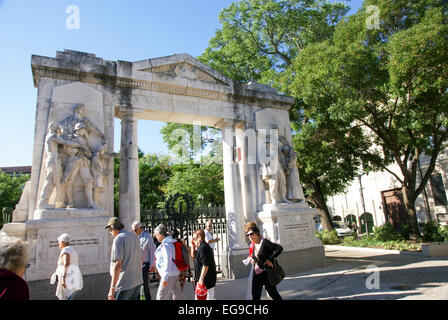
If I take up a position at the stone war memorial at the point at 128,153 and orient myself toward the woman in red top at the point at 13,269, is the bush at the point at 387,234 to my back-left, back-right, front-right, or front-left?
back-left

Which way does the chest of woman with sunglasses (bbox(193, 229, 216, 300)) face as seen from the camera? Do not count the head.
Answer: to the viewer's left

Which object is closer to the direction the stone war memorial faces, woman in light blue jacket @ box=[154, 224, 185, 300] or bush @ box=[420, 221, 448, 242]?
the woman in light blue jacket

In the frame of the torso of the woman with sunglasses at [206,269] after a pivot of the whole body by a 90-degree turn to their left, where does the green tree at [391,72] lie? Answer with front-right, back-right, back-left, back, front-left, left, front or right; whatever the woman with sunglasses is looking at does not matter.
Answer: back-left
